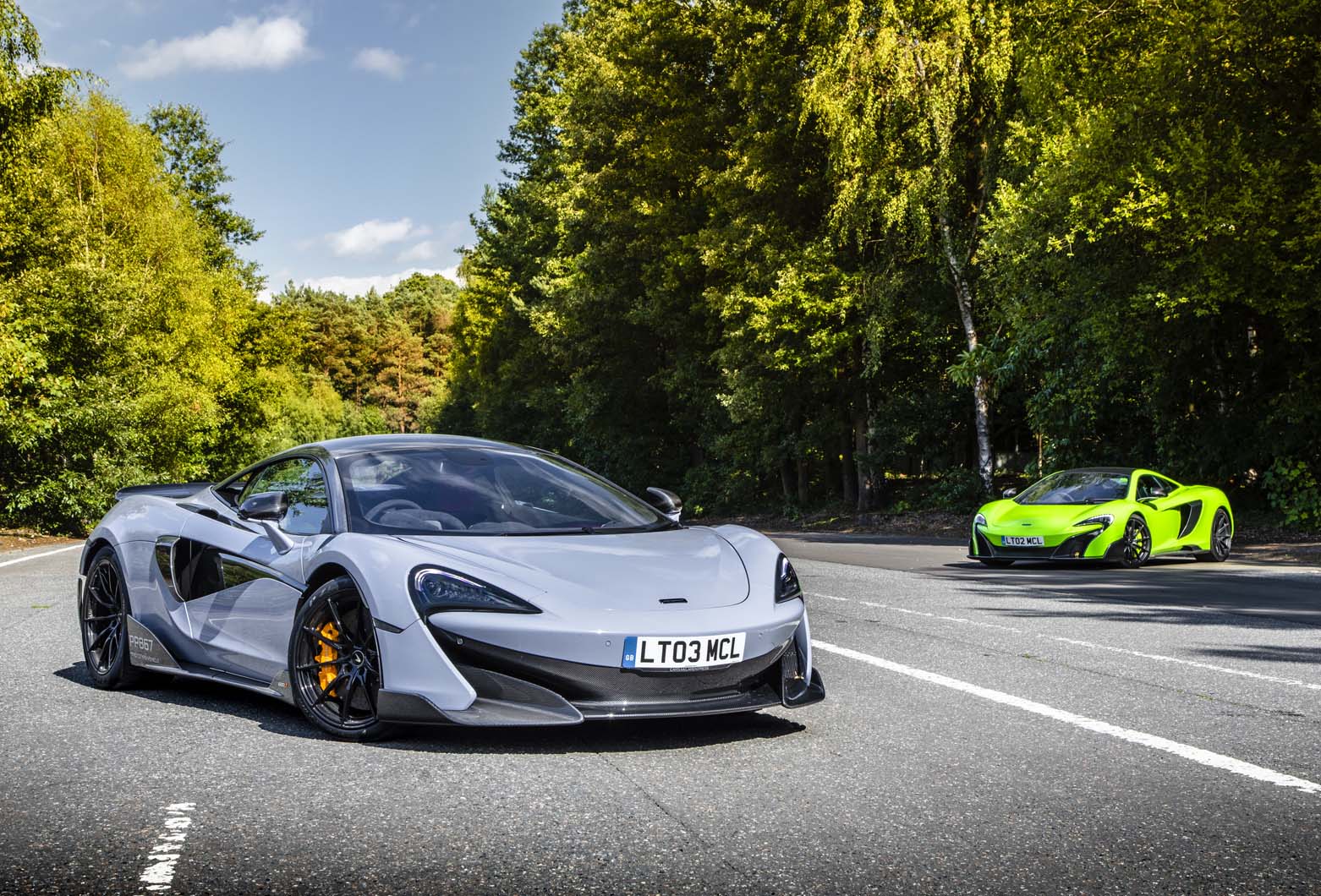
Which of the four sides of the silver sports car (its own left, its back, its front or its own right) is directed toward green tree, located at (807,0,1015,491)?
left

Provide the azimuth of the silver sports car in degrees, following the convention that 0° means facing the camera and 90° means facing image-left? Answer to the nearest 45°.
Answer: approximately 315°

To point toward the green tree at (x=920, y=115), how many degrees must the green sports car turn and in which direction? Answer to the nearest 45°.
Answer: approximately 135° to its right

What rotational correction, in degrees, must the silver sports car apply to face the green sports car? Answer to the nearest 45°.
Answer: approximately 90° to its left

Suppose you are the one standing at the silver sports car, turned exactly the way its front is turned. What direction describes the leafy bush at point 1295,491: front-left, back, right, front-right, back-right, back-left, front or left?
left

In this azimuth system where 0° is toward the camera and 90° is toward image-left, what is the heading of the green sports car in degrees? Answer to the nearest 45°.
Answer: approximately 45°

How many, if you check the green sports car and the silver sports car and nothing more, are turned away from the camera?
0

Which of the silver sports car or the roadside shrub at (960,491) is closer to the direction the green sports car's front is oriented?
the silver sports car
